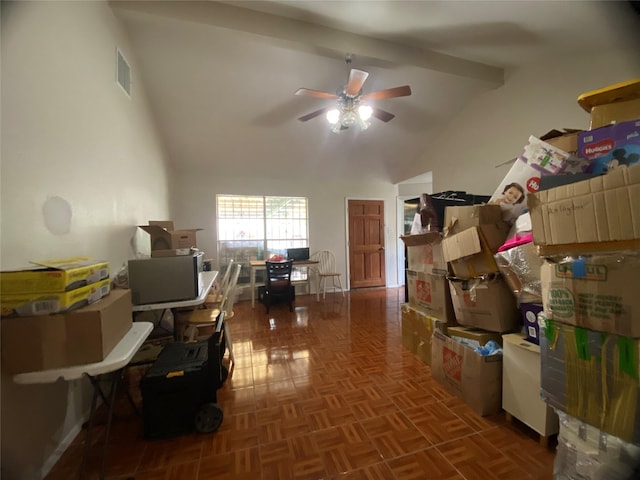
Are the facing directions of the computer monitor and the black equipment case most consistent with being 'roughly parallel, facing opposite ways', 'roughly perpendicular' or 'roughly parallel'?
roughly perpendicular

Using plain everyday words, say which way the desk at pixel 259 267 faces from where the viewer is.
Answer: facing the viewer

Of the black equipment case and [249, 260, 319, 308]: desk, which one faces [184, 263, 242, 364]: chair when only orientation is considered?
the desk

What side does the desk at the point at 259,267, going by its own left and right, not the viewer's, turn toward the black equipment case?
front

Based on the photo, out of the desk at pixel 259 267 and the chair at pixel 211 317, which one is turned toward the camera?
the desk

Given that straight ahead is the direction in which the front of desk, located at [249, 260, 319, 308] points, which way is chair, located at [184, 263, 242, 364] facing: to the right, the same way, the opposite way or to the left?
to the right

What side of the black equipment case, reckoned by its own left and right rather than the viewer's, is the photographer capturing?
left

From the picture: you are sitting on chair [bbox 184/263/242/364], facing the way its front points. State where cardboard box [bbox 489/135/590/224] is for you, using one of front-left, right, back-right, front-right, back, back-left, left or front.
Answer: back-left

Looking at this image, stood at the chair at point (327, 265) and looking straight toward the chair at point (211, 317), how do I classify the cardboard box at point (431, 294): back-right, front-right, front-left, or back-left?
front-left

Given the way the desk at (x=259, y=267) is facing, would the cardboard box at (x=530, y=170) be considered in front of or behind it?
in front
